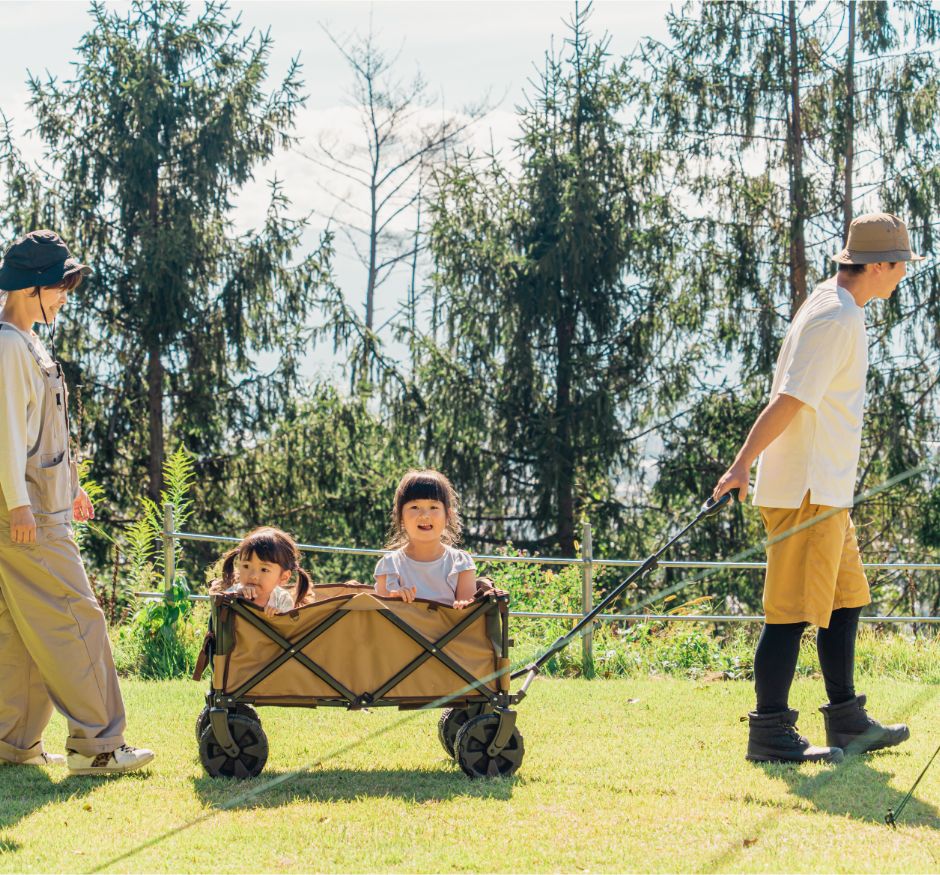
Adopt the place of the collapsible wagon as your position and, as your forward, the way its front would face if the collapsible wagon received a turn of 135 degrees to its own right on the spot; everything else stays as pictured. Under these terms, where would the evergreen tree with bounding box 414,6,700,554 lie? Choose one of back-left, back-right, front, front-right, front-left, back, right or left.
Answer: back-right

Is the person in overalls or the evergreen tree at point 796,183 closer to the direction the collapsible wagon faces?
the evergreen tree

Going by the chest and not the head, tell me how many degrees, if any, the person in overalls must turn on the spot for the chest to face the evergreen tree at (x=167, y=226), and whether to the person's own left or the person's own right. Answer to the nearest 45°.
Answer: approximately 90° to the person's own left

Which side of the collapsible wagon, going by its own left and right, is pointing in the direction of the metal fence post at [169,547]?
left

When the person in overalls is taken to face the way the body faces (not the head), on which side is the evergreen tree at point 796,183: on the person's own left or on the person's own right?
on the person's own left

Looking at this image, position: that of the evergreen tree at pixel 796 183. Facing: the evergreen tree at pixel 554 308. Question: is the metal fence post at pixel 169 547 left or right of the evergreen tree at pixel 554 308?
left

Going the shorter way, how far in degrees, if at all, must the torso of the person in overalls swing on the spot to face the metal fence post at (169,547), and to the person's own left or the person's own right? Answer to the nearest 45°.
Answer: approximately 90° to the person's own left

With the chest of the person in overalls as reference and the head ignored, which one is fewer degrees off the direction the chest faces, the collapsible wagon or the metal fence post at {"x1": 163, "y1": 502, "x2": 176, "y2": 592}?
the collapsible wagon

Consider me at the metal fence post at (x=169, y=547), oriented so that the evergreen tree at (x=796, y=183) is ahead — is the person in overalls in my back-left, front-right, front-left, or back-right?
back-right

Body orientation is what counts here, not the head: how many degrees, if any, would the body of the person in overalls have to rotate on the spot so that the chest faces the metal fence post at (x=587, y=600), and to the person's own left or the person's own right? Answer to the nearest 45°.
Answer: approximately 45° to the person's own left

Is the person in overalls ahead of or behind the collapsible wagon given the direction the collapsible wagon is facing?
behind

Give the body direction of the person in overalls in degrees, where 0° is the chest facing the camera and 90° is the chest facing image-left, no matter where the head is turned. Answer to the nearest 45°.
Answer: approximately 270°

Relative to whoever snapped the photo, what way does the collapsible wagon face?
facing to the right of the viewer

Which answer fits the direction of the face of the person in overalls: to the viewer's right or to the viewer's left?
to the viewer's right

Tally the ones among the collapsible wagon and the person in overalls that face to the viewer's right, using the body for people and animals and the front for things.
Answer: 2
